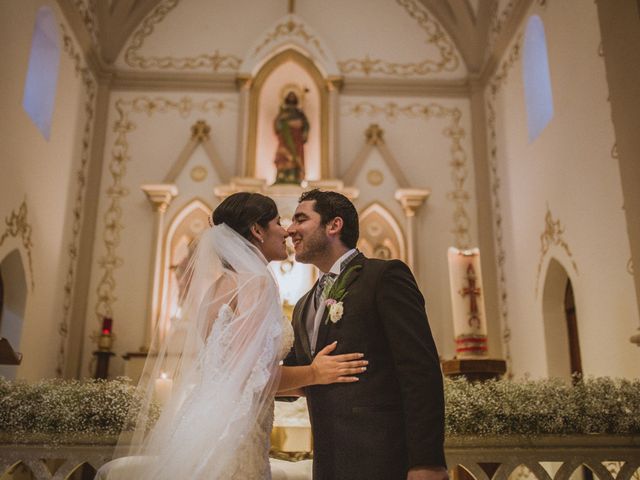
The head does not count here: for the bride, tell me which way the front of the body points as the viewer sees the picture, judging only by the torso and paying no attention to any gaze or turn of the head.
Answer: to the viewer's right

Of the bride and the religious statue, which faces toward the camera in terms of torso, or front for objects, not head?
the religious statue

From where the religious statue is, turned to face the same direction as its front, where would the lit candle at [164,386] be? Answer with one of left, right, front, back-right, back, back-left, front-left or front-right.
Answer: front

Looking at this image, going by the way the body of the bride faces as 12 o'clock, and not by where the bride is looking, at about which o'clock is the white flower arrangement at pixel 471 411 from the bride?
The white flower arrangement is roughly at 11 o'clock from the bride.

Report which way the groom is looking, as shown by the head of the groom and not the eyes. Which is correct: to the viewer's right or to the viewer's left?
to the viewer's left

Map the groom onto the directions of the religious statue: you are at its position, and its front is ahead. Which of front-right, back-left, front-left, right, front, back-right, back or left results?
front

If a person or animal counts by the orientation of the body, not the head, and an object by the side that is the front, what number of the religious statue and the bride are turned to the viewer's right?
1

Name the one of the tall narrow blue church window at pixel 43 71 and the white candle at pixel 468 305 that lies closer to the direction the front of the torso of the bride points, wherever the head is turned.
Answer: the white candle

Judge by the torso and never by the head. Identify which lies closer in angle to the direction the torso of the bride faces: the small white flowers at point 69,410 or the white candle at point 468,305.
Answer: the white candle

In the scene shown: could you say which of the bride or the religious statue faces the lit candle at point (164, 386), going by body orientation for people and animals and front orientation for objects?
the religious statue

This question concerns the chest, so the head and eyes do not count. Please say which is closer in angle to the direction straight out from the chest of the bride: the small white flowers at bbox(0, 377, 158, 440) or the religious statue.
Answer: the religious statue

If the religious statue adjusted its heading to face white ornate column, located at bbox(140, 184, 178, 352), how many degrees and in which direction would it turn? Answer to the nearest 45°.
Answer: approximately 90° to its right

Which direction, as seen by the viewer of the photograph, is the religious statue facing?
facing the viewer

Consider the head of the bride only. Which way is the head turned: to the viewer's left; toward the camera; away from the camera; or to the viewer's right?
to the viewer's right

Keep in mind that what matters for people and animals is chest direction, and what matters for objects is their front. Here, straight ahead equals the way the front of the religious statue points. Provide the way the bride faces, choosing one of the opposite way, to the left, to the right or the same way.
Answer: to the left

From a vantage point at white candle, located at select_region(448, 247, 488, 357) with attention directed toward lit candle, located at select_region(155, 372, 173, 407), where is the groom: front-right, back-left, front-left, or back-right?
front-left

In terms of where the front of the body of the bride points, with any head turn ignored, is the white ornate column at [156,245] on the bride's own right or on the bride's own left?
on the bride's own left
